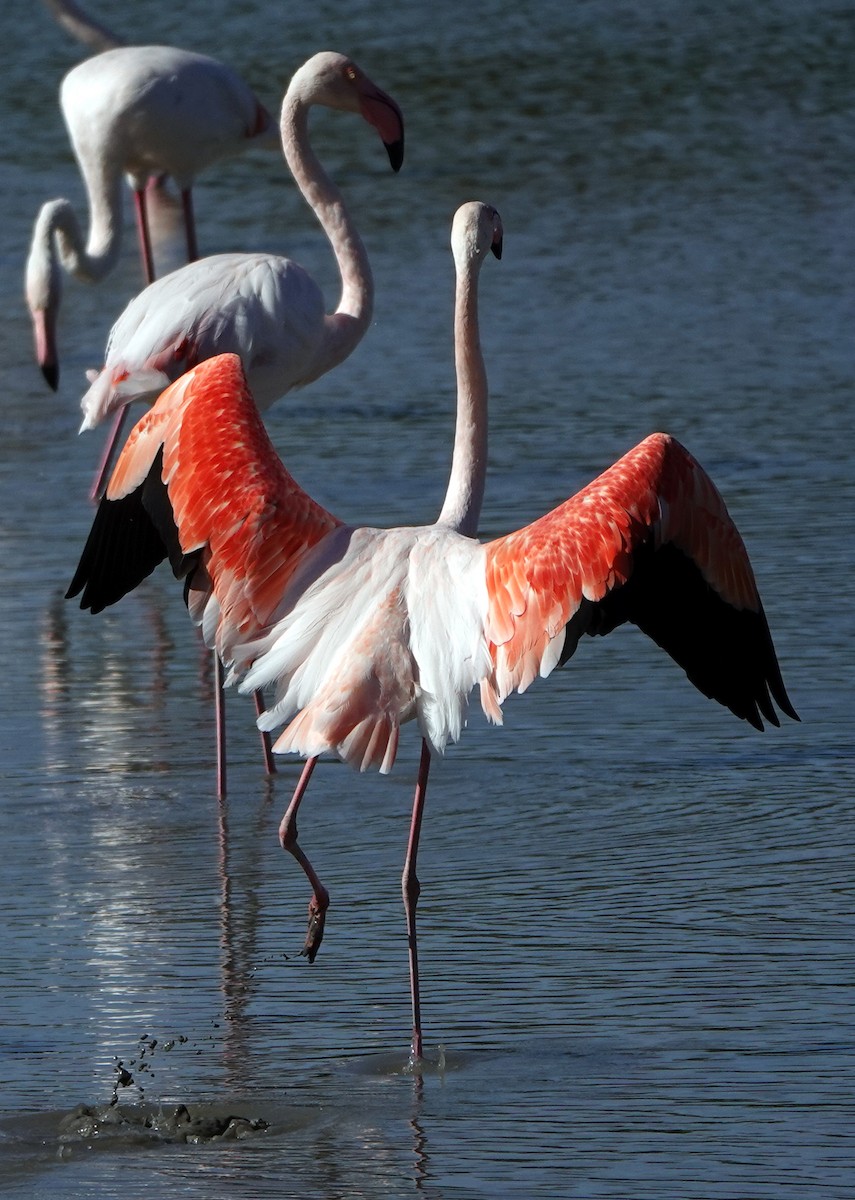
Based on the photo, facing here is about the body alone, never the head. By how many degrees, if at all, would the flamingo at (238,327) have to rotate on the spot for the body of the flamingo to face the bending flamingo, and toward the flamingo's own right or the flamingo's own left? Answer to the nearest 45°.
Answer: approximately 90° to the flamingo's own left

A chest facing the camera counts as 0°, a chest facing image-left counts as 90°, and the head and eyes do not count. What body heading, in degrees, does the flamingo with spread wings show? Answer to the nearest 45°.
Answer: approximately 225°

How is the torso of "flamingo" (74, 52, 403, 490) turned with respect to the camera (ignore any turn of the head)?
to the viewer's right

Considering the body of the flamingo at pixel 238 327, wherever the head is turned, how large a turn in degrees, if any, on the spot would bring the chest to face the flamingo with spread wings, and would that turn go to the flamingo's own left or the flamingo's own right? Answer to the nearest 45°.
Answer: approximately 90° to the flamingo's own right

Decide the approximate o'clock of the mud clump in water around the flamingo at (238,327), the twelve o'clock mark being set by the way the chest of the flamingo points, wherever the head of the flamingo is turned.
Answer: The mud clump in water is roughly at 3 o'clock from the flamingo.

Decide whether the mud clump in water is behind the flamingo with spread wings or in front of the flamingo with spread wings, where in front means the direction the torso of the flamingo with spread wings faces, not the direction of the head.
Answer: behind

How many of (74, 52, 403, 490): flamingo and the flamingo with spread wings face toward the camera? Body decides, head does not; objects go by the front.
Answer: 0

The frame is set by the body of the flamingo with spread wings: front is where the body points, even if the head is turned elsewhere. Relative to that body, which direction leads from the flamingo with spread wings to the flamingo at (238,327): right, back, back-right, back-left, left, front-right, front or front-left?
front-left

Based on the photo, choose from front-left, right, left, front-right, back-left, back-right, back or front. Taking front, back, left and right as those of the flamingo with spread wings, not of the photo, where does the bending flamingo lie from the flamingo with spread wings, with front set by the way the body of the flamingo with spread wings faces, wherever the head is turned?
front-left

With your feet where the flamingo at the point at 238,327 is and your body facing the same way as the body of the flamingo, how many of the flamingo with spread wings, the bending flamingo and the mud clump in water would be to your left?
1

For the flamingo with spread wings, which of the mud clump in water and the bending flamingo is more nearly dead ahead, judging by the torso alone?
the bending flamingo
